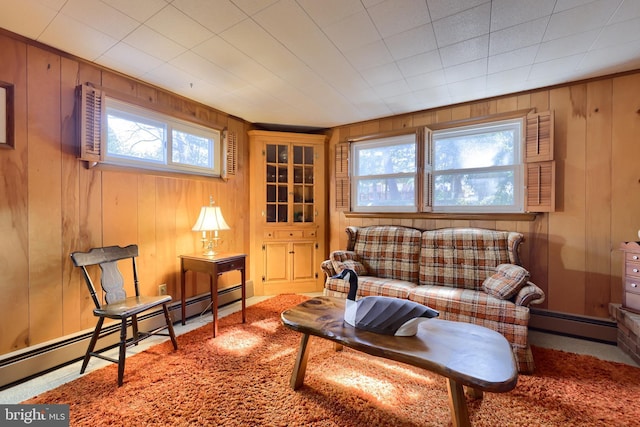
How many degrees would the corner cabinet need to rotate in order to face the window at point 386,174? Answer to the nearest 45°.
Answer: approximately 90° to its left

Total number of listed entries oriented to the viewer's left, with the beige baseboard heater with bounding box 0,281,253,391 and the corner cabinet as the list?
0

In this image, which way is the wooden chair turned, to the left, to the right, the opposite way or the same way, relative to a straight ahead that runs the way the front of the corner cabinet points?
to the left

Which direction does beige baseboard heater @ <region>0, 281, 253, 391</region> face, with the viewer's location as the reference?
facing the viewer and to the right of the viewer

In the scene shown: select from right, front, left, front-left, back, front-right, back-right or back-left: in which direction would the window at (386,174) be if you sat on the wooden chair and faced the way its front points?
front-left

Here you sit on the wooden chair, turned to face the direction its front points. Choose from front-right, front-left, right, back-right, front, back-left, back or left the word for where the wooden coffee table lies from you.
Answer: front

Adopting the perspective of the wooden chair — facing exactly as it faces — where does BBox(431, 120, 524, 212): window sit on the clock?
The window is roughly at 11 o'clock from the wooden chair.

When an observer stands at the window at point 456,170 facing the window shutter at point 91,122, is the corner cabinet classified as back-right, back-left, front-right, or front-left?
front-right

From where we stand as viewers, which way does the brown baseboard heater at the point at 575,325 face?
facing the viewer and to the left of the viewer

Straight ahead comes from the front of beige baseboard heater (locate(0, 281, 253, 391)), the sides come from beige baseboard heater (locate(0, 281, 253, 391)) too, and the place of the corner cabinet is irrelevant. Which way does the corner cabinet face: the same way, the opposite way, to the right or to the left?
to the right

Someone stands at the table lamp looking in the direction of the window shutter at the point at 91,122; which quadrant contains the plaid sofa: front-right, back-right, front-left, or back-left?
back-left

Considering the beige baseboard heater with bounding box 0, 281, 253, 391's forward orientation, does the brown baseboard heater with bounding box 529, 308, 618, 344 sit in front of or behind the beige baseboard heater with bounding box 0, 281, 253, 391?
in front

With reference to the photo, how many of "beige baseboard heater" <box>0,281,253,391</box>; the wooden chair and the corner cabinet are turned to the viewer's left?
0

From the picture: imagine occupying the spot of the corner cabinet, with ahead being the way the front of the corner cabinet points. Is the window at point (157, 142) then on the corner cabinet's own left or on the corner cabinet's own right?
on the corner cabinet's own right

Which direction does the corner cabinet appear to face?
toward the camera
